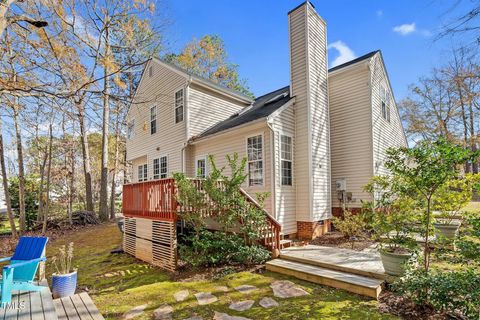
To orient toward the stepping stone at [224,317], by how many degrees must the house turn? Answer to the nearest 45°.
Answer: approximately 135° to its right

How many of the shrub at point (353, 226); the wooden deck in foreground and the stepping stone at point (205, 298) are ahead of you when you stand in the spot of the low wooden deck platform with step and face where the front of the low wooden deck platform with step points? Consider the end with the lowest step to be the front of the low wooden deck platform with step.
2

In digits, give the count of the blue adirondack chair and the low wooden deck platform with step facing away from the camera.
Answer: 0

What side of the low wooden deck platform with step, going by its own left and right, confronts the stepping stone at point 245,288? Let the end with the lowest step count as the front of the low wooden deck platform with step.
front

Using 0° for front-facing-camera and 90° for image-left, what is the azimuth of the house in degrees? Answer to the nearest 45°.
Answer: approximately 225°
